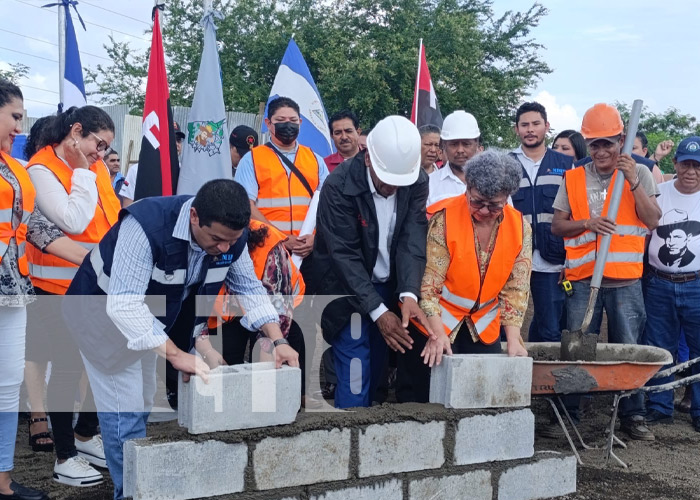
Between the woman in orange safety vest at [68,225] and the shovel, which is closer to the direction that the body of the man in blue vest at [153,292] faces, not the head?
the shovel

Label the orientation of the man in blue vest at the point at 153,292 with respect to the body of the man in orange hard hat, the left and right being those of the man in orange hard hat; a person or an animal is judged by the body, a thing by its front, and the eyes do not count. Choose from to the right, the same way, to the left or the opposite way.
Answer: to the left

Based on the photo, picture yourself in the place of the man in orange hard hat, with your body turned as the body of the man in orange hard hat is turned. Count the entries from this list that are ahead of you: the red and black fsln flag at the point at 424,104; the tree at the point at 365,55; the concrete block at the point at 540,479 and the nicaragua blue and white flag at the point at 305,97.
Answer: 1

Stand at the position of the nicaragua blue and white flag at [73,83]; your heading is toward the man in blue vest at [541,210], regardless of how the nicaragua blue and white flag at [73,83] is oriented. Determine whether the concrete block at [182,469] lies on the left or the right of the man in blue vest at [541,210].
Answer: right

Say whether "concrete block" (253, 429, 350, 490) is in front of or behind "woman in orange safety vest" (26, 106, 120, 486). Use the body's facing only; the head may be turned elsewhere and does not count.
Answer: in front

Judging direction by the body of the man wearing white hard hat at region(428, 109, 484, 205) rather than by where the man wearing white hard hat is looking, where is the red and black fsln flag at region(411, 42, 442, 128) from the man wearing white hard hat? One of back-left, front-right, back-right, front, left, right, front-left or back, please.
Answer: back

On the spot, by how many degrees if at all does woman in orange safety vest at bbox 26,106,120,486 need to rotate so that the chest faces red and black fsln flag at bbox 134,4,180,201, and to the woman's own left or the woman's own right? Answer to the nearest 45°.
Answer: approximately 135° to the woman's own left

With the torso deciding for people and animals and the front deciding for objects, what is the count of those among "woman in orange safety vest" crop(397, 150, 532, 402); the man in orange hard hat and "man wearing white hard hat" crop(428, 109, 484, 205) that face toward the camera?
3

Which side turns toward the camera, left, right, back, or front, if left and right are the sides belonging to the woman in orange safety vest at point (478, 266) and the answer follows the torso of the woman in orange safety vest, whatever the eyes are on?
front

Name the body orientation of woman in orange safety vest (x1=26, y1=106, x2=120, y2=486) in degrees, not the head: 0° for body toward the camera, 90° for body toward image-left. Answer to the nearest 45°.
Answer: approximately 315°

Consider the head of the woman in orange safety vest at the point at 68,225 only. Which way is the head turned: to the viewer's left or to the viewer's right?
to the viewer's right

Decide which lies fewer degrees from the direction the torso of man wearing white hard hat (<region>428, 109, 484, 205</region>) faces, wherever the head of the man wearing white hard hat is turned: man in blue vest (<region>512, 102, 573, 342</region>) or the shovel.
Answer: the shovel

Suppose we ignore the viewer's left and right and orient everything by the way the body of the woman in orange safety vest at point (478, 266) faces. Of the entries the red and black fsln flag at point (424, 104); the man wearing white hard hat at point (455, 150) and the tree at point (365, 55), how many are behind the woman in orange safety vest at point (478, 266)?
3

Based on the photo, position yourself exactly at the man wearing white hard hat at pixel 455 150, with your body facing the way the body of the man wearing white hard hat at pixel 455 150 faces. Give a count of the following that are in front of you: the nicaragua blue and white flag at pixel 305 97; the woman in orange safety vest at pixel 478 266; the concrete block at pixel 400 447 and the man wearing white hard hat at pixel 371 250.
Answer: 3

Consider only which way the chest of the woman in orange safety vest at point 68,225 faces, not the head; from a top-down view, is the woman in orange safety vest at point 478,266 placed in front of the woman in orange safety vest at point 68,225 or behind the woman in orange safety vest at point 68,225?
in front

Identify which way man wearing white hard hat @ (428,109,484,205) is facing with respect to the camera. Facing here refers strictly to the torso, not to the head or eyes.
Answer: toward the camera

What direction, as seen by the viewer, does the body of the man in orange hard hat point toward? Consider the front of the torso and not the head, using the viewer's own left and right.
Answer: facing the viewer
